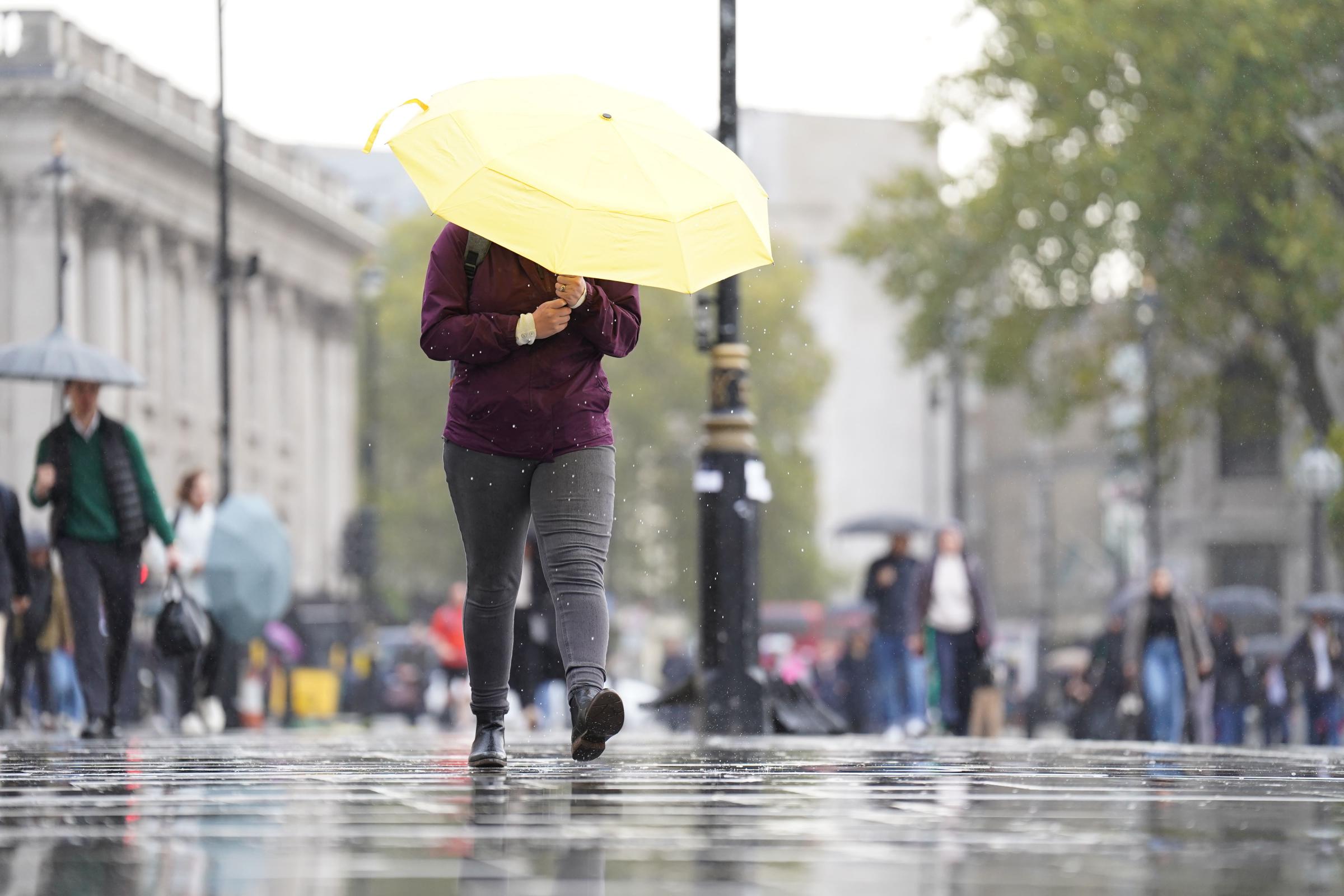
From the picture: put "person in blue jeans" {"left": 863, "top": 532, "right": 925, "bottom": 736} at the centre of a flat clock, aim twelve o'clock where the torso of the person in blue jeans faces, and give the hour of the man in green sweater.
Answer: The man in green sweater is roughly at 1 o'clock from the person in blue jeans.

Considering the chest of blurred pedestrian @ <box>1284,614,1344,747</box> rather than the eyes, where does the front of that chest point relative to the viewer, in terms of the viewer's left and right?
facing the viewer

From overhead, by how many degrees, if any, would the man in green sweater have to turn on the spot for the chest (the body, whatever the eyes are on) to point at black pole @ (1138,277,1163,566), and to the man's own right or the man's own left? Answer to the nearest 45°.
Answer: approximately 135° to the man's own left

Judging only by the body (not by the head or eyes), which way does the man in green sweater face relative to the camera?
toward the camera

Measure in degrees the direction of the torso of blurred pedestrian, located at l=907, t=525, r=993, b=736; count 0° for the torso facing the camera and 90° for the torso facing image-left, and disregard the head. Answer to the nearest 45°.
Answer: approximately 0°

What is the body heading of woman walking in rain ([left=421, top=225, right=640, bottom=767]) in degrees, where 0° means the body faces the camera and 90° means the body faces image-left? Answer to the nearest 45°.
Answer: approximately 0°

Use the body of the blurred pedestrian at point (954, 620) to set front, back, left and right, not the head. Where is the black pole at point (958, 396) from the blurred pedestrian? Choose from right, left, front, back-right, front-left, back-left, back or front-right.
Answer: back

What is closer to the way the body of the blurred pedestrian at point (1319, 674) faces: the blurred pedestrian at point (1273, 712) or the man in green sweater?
the man in green sweater
